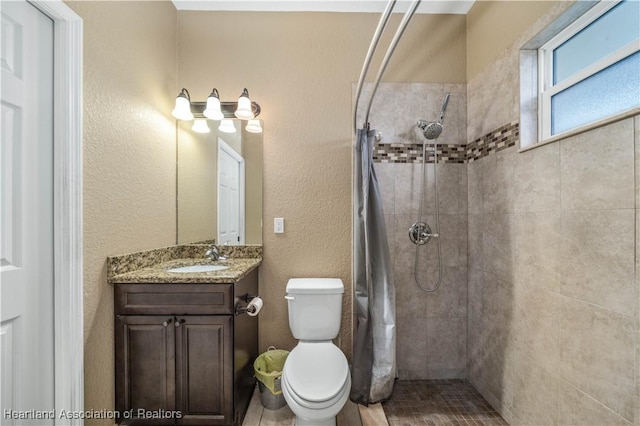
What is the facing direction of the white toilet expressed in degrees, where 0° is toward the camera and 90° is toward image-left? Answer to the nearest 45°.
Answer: approximately 0°

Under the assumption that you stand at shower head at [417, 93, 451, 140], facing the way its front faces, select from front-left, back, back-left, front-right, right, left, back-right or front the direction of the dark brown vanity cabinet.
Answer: front-right

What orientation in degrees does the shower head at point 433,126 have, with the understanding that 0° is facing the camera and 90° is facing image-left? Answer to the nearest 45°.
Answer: approximately 0°

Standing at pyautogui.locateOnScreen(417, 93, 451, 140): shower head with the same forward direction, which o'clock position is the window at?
The window is roughly at 10 o'clock from the shower head.

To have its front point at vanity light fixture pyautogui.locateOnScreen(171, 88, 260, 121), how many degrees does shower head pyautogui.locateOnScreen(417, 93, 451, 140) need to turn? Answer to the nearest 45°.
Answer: approximately 45° to its right

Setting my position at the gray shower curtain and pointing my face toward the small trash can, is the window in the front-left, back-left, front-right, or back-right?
back-left
